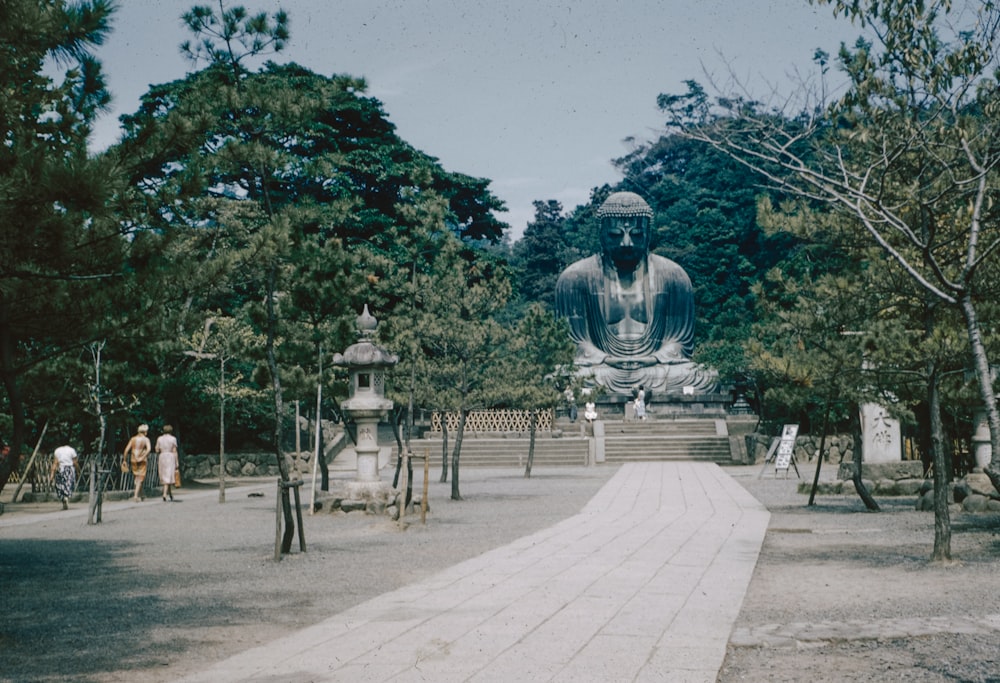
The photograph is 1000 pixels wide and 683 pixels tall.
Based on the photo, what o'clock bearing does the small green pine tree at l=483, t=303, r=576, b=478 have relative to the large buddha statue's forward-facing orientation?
The small green pine tree is roughly at 12 o'clock from the large buddha statue.

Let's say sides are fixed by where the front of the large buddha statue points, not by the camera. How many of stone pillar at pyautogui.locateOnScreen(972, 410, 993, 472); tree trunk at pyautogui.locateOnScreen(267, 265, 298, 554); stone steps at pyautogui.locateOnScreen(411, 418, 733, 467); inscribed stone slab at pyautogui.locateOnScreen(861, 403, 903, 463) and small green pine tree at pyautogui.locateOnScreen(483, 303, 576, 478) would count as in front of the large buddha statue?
5

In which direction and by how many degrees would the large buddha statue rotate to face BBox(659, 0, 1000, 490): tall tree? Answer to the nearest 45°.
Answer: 0° — it already faces it

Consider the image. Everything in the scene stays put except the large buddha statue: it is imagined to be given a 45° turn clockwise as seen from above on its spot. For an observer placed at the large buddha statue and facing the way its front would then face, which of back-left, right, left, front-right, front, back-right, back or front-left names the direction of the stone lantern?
front-left

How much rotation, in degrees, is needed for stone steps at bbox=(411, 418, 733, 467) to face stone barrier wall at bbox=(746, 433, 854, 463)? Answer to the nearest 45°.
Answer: approximately 90° to its left

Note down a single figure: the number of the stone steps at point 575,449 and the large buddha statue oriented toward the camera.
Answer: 2

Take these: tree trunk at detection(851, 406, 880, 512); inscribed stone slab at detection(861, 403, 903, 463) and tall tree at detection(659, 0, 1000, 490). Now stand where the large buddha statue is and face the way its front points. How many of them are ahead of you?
3

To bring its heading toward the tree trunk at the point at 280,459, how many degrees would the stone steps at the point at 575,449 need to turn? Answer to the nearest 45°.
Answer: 0° — it already faces it

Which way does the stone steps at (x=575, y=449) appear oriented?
toward the camera

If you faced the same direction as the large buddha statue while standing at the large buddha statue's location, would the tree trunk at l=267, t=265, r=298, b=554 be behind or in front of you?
in front

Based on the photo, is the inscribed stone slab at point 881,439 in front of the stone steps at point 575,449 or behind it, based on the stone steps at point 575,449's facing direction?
in front

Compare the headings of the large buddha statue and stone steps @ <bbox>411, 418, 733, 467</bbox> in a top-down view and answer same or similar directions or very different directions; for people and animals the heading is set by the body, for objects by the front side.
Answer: same or similar directions

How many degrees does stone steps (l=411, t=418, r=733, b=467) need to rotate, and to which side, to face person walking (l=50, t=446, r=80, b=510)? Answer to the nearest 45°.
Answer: approximately 45° to its right
